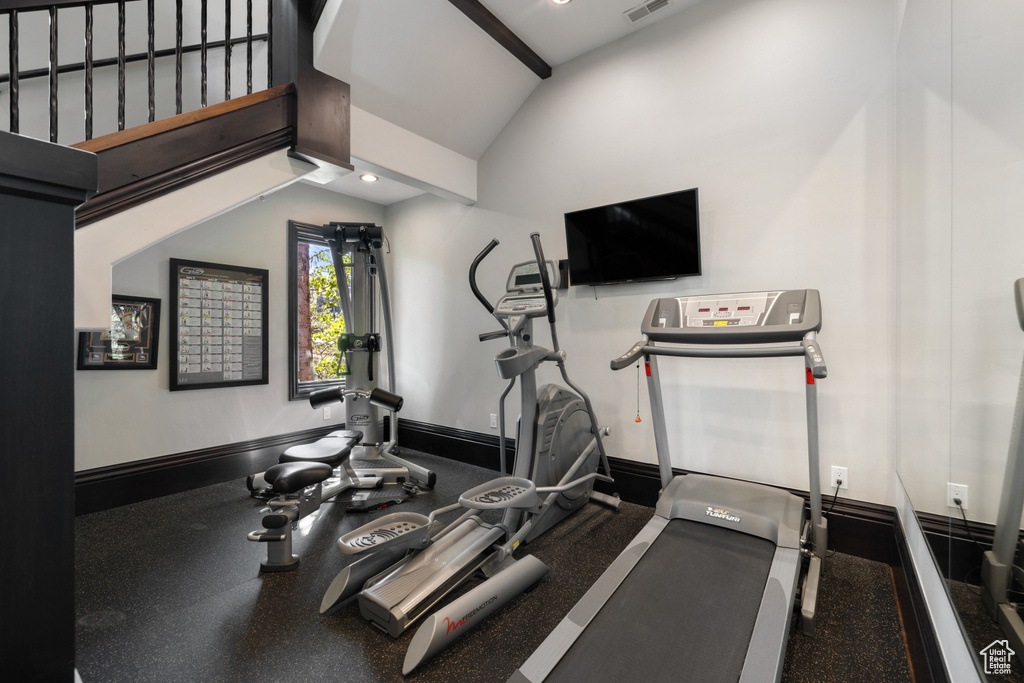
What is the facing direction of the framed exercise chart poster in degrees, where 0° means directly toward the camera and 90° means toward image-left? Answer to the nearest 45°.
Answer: approximately 315°

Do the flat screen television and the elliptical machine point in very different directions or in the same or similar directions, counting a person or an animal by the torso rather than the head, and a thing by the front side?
very different directions

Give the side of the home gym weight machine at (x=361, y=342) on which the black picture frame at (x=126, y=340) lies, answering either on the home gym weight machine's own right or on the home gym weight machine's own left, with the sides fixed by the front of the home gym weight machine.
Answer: on the home gym weight machine's own right

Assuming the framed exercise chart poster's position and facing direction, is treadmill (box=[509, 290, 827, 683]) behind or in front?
in front

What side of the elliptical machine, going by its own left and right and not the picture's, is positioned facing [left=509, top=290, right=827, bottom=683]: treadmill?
right

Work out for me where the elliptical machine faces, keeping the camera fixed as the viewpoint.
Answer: facing away from the viewer and to the right of the viewer

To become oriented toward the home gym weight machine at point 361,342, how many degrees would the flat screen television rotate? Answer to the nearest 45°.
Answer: approximately 45° to its right

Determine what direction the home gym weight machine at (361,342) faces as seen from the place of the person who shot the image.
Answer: facing the viewer and to the left of the viewer

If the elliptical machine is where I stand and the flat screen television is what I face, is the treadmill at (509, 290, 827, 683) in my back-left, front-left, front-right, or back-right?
front-right

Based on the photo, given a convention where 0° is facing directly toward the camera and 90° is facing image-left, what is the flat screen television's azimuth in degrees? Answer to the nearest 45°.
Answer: approximately 45°

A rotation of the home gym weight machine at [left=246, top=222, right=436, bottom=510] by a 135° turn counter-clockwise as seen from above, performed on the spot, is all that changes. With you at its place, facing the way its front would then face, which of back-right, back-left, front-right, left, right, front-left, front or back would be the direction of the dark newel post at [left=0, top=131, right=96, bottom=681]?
right

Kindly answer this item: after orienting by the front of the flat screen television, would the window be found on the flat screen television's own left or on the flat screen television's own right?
on the flat screen television's own right

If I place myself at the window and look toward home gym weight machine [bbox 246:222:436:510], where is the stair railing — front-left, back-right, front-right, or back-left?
front-right

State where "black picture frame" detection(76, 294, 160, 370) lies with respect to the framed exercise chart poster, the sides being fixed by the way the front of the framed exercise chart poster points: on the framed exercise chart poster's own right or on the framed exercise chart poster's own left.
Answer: on the framed exercise chart poster's own right

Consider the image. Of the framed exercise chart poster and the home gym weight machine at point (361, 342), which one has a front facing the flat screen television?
the framed exercise chart poster

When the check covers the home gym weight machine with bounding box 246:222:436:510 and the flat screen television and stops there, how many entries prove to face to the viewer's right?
0

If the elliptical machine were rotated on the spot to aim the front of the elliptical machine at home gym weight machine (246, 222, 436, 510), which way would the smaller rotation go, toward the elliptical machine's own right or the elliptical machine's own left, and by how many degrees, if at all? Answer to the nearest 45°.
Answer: approximately 90° to the elliptical machine's own left

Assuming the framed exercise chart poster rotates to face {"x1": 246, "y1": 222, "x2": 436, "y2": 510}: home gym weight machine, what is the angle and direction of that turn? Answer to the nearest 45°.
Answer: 0° — it already faces it

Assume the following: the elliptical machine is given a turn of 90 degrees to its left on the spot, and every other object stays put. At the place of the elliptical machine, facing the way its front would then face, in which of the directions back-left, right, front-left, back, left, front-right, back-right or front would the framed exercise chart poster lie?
front
